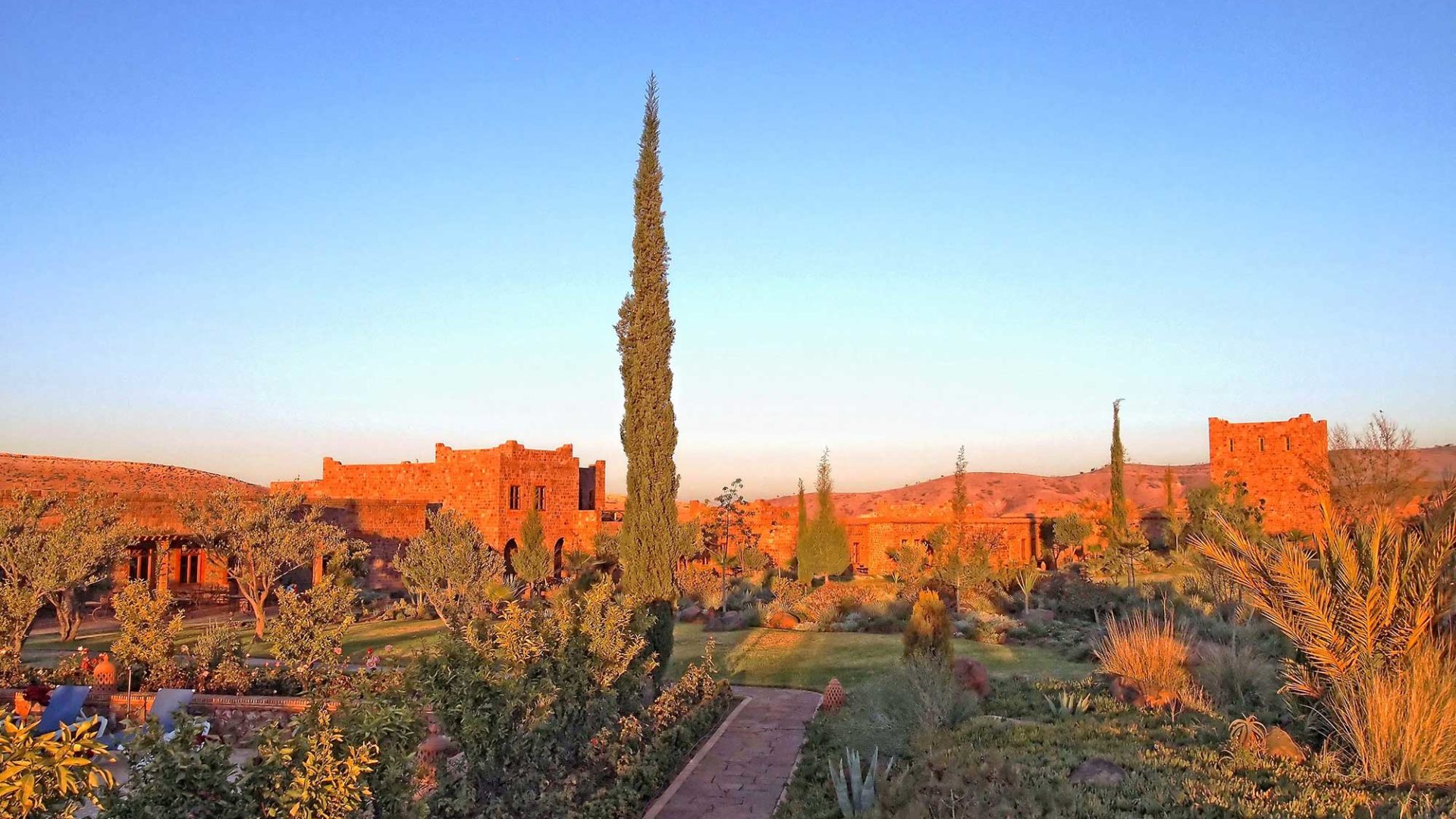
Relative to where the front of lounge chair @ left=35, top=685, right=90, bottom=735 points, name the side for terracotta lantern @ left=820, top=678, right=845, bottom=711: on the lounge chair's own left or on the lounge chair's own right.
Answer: on the lounge chair's own left

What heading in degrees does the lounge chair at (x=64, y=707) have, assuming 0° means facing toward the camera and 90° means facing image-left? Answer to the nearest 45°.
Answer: approximately 45°

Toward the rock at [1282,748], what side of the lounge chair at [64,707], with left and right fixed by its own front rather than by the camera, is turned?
left

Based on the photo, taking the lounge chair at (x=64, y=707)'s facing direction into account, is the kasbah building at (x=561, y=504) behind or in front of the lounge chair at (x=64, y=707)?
behind

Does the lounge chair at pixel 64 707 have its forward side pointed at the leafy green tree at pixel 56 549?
no

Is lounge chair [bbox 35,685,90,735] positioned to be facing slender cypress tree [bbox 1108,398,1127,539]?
no

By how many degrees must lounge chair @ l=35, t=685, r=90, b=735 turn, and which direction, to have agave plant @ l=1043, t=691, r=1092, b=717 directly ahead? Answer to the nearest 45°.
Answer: approximately 90° to its left

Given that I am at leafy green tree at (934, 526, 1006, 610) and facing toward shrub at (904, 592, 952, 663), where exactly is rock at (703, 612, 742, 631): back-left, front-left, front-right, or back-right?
front-right

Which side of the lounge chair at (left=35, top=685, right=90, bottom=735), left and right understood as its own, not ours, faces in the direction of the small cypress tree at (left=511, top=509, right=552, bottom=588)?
back
